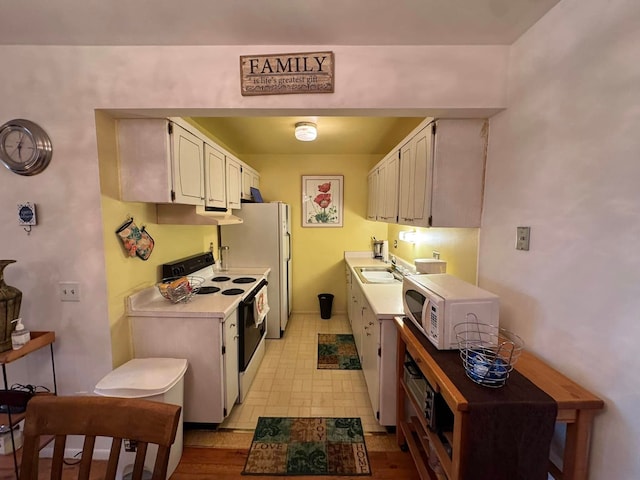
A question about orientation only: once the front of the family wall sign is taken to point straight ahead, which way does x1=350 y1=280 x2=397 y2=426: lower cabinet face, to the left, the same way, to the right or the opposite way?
to the right

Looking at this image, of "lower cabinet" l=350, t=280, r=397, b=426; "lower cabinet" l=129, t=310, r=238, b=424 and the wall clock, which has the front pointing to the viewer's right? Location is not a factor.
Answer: "lower cabinet" l=129, t=310, r=238, b=424

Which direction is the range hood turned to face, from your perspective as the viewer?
facing the viewer and to the right of the viewer

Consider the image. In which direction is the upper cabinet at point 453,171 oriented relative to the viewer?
to the viewer's left

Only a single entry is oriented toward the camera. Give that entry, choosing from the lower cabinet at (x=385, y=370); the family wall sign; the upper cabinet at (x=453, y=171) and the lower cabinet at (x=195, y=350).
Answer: the family wall sign

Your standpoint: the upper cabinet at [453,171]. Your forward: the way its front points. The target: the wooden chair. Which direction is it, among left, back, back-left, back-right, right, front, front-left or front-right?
front-left

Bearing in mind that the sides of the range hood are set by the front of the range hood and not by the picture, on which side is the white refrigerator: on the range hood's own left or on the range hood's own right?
on the range hood's own left

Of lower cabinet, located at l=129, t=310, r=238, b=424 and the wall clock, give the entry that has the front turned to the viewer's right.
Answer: the lower cabinet

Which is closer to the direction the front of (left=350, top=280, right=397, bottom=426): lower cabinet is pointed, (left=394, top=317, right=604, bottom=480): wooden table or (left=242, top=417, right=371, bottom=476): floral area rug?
the floral area rug

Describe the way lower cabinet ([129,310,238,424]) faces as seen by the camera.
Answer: facing to the right of the viewer

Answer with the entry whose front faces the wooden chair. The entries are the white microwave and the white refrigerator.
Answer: the white microwave
